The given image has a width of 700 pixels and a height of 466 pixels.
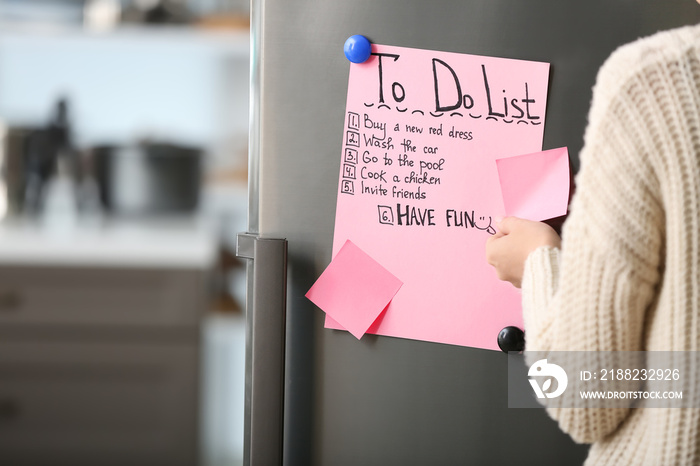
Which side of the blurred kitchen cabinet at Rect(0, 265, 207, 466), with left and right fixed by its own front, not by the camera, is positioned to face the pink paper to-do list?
front

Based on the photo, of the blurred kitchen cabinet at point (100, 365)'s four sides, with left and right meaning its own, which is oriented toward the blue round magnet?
front

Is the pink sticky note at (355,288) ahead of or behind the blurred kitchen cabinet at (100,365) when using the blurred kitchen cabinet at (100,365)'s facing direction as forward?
ahead

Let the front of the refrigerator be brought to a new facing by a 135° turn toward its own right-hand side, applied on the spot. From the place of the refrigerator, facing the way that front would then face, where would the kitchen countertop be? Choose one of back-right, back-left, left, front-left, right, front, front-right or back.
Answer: front

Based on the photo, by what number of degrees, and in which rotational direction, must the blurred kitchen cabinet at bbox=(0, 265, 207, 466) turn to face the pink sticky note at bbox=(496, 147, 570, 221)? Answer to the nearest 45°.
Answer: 0° — it already faces it

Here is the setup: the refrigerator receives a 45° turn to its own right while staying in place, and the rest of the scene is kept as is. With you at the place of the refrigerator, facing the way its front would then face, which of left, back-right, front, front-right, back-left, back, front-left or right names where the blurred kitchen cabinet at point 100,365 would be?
right

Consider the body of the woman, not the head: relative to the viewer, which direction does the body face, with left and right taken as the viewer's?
facing away from the viewer and to the left of the viewer

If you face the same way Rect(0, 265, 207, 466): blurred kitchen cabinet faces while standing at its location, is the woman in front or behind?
in front

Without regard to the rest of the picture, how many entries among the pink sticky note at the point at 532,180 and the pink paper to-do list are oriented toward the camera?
2
